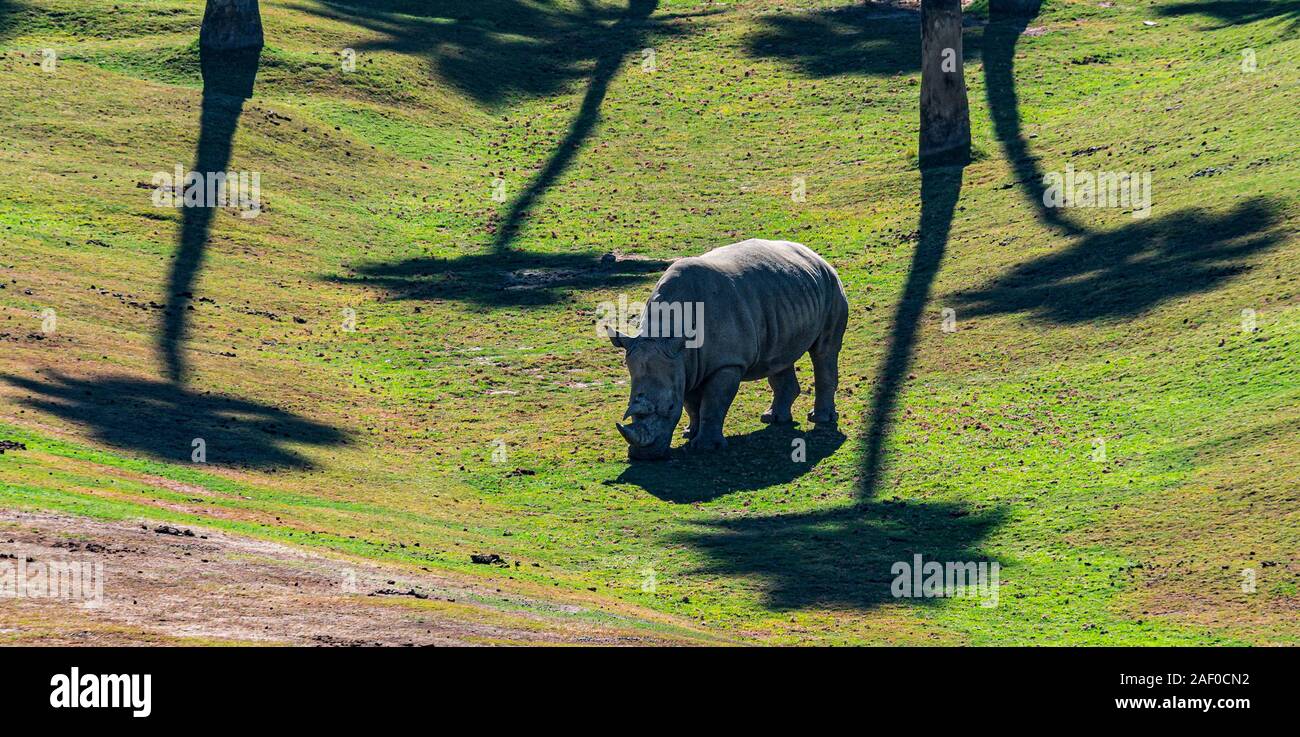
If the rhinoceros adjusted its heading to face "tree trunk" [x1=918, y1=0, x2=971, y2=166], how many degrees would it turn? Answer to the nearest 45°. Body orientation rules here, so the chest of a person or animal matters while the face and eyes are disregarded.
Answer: approximately 135° to its right

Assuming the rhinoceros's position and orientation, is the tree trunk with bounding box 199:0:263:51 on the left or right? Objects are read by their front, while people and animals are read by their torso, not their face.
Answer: on its right

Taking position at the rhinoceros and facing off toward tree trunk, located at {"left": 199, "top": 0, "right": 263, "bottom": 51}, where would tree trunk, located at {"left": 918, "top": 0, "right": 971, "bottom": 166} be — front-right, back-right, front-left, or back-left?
front-right

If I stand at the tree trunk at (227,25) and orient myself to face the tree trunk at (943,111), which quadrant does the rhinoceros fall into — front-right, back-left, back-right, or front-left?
front-right

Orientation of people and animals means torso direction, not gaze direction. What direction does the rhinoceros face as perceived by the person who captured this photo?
facing the viewer and to the left of the viewer
